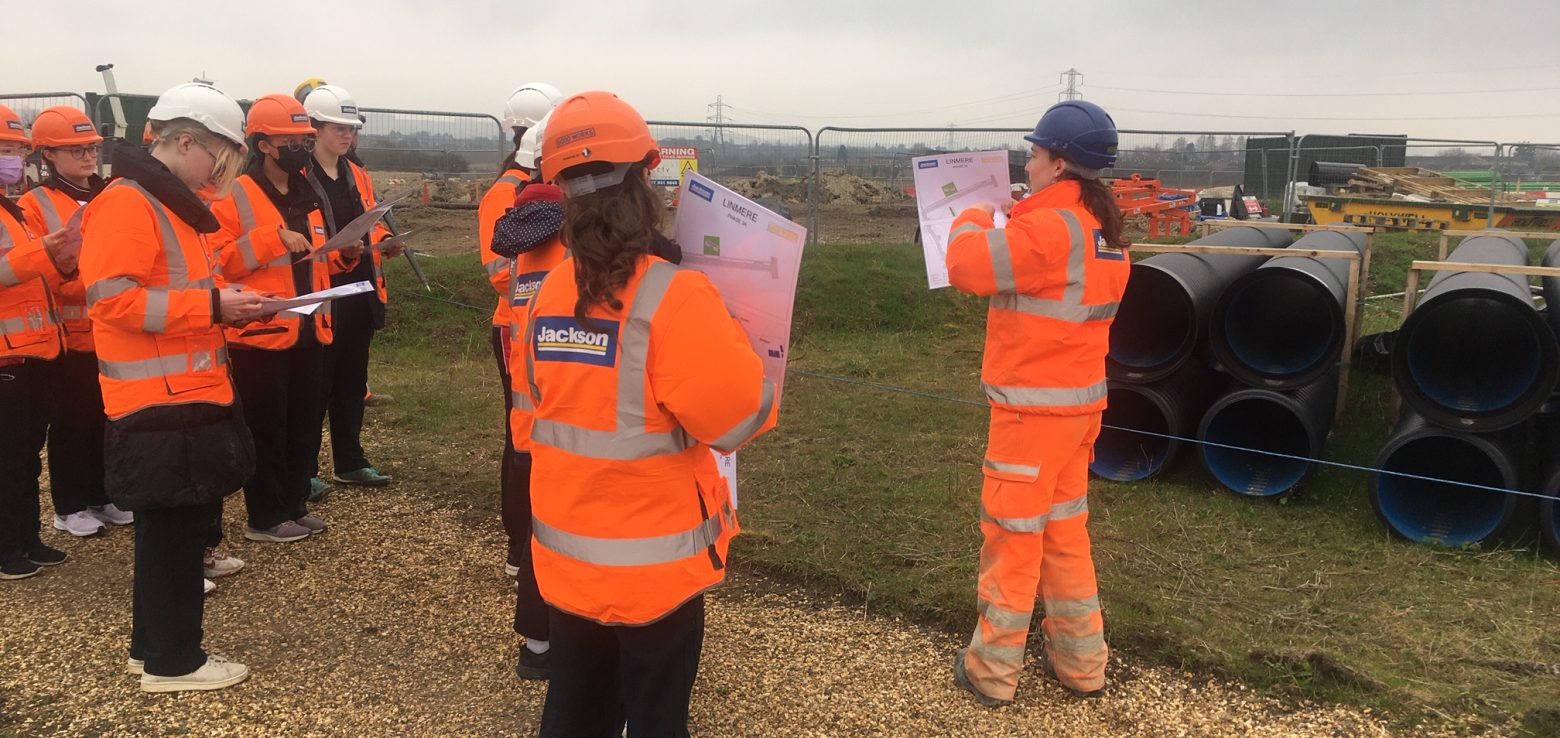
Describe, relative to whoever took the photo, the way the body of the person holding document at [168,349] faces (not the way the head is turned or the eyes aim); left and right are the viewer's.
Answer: facing to the right of the viewer

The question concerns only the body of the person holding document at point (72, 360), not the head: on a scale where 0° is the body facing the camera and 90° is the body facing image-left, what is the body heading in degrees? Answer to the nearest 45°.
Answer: approximately 315°

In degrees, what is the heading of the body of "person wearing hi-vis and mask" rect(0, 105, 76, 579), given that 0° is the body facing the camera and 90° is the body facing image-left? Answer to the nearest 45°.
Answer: approximately 315°

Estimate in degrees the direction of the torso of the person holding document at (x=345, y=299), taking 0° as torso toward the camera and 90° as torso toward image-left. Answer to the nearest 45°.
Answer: approximately 315°

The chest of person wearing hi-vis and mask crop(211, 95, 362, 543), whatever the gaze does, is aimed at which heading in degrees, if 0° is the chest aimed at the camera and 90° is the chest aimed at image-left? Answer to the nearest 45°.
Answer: approximately 315°
